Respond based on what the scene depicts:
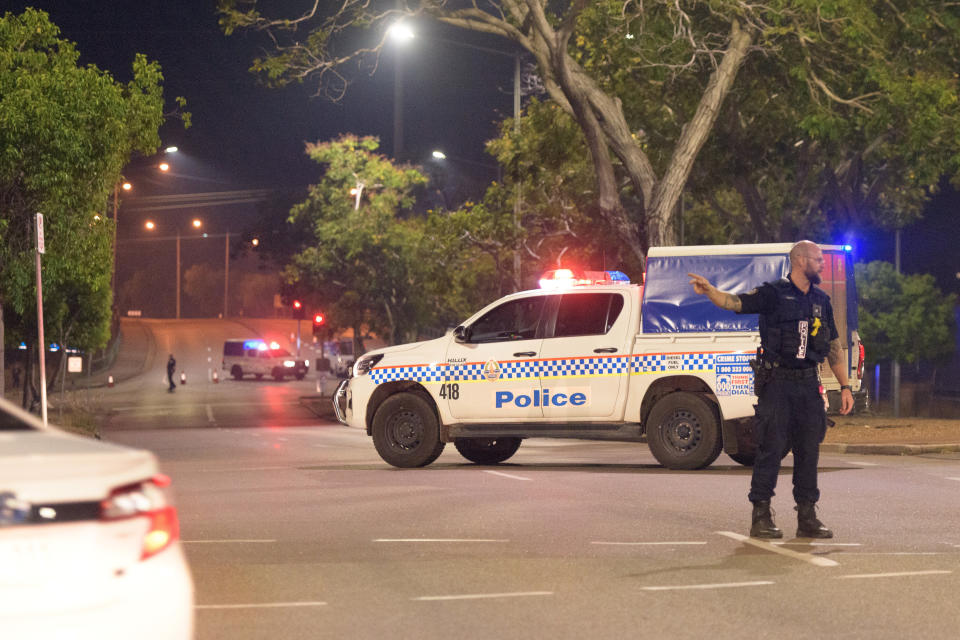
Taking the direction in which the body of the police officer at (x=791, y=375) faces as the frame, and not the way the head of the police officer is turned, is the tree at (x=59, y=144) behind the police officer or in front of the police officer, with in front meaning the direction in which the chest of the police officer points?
behind

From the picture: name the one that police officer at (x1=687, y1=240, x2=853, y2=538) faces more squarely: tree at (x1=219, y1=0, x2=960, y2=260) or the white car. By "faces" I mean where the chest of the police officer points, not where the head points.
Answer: the white car

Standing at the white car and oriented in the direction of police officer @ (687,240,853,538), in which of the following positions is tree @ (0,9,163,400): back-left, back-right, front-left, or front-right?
front-left

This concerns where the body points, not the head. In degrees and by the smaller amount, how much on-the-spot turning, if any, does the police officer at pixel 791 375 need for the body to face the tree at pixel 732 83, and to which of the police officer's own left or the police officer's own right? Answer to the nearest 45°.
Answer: approximately 135° to the police officer's own left

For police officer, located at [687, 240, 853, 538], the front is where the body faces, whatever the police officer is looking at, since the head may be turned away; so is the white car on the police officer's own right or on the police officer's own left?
on the police officer's own right

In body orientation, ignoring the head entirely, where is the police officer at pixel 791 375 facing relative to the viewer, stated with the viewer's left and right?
facing the viewer and to the right of the viewer

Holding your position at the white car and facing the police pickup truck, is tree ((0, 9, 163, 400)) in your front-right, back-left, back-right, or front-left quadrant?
front-left

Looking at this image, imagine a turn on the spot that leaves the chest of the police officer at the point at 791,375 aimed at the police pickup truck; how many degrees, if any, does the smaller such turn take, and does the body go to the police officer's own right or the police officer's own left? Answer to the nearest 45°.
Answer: approximately 135° to the police officer's own left
